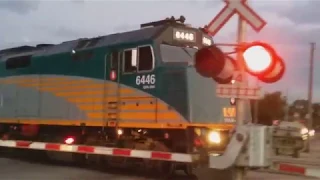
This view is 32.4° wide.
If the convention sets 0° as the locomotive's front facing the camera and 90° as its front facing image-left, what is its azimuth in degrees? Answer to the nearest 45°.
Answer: approximately 315°
